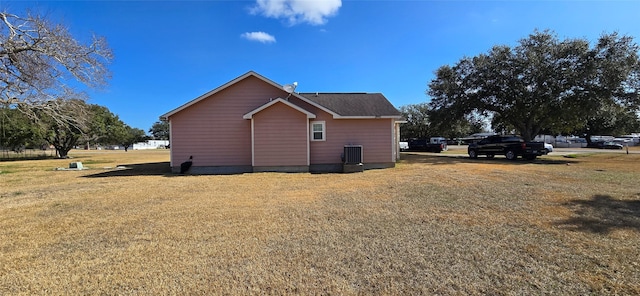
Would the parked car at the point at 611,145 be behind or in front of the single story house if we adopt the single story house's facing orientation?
in front

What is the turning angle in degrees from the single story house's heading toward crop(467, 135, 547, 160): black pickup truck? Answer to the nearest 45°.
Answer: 0° — it already faces it
